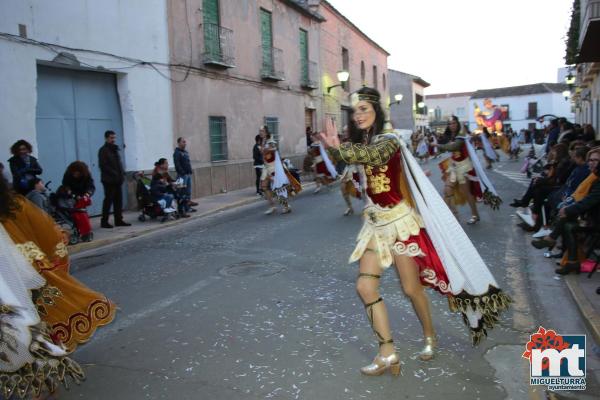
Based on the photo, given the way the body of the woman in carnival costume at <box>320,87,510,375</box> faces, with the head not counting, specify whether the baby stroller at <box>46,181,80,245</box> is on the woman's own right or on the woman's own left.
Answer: on the woman's own right

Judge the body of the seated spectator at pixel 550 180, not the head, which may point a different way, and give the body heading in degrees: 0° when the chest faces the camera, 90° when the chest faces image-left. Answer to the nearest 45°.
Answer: approximately 90°

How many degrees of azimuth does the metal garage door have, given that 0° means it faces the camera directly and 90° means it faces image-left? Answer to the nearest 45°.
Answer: approximately 315°

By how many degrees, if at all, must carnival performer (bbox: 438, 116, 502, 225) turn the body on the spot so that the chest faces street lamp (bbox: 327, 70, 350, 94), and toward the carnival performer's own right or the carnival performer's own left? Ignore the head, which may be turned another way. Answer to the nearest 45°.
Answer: approximately 135° to the carnival performer's own right

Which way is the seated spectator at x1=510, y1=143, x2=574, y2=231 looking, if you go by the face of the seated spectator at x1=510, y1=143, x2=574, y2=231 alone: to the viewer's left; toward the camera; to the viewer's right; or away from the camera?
to the viewer's left

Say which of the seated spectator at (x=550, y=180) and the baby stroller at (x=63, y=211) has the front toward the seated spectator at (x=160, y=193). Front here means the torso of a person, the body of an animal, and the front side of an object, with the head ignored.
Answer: the seated spectator at (x=550, y=180)

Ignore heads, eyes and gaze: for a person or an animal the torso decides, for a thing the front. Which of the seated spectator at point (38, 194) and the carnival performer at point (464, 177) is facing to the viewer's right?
the seated spectator

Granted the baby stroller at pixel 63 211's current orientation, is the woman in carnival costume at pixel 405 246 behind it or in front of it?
in front

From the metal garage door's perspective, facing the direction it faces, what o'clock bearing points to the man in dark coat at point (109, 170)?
The man in dark coat is roughly at 1 o'clock from the metal garage door.

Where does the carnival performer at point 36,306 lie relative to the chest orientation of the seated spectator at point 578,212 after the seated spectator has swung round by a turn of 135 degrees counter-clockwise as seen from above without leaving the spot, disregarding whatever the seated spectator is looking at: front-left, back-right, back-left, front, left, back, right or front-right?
right

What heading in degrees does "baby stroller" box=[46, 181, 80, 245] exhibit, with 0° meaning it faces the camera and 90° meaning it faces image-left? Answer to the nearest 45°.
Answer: approximately 315°

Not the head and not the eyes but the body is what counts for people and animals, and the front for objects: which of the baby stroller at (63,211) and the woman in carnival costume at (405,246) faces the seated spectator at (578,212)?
the baby stroller

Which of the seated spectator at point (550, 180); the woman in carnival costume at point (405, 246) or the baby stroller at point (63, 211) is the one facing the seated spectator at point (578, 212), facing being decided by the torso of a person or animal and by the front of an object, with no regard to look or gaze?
the baby stroller

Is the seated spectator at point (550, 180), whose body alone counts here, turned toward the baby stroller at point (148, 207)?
yes

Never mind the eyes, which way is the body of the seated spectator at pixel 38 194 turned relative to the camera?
to the viewer's right

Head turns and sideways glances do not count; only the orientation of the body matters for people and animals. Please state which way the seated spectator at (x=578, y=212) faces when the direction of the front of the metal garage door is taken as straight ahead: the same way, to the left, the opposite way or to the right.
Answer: the opposite way

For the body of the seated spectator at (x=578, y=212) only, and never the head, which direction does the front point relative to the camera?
to the viewer's left

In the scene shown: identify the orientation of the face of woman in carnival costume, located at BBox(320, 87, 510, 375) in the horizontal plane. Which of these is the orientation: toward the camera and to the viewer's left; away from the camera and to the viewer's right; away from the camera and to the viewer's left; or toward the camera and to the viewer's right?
toward the camera and to the viewer's left

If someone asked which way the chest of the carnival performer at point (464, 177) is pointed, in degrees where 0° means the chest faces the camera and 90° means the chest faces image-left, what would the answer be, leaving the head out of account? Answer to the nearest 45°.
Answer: approximately 45°
